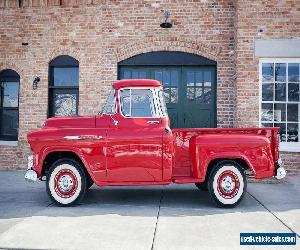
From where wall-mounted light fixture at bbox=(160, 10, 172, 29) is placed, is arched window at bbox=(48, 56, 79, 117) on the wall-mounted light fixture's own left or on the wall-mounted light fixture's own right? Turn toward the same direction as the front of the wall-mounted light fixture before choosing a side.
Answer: on the wall-mounted light fixture's own right

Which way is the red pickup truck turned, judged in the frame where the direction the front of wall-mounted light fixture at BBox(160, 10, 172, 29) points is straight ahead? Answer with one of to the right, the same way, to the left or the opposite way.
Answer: to the right

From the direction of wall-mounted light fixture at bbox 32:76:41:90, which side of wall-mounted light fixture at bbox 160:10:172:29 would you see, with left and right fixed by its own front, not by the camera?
right

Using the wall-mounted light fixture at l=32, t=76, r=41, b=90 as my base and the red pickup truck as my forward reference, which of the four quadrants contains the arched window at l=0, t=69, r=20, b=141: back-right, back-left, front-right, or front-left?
back-right

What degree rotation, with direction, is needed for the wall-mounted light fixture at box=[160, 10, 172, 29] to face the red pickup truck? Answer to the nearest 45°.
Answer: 0° — it already faces it

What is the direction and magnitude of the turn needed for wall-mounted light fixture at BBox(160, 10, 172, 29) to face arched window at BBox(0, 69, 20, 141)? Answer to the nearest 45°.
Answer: approximately 90° to its right

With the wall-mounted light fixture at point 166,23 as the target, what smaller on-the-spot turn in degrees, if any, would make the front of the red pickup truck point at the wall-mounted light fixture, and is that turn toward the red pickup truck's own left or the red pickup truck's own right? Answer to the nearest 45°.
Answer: approximately 90° to the red pickup truck's own right

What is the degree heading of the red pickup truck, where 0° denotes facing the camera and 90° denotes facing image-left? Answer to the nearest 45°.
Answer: approximately 90°

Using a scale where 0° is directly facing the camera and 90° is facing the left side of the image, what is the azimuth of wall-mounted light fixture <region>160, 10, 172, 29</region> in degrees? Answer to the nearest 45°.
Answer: approximately 0°

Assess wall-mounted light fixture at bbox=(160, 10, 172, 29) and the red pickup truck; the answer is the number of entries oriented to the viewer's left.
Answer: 1
